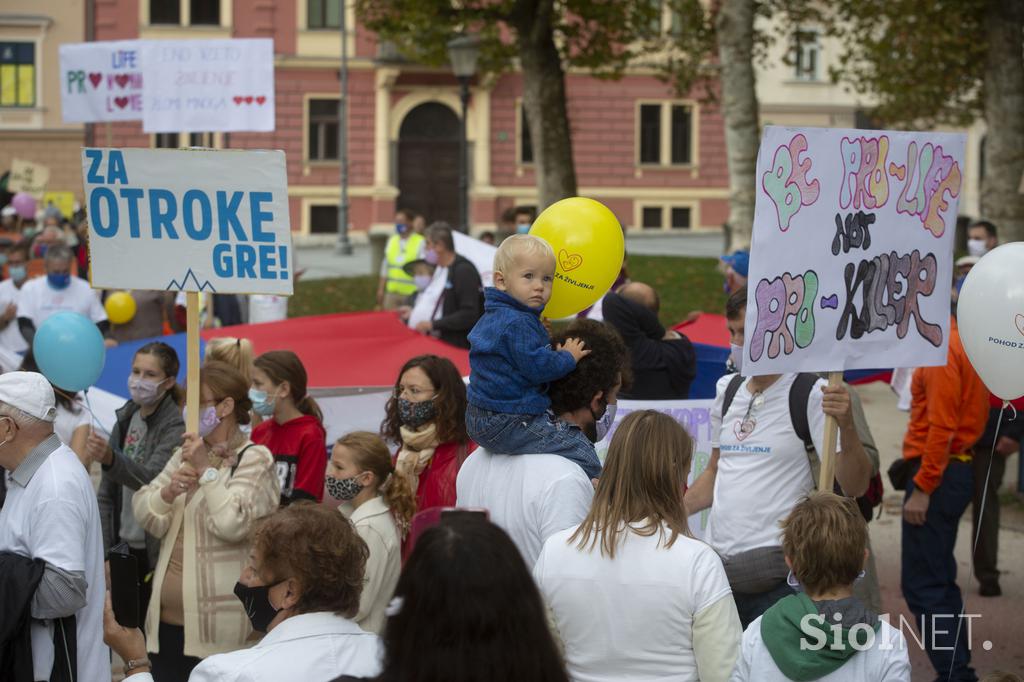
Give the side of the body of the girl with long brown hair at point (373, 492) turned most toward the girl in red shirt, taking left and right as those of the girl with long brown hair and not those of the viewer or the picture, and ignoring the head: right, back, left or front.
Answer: right

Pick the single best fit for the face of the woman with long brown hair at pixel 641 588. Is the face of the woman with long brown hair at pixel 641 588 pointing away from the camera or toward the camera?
away from the camera

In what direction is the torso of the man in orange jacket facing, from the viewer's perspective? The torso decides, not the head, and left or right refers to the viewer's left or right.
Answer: facing to the left of the viewer

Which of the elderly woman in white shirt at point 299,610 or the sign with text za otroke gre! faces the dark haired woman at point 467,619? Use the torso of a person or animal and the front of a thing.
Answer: the sign with text za otroke gre!

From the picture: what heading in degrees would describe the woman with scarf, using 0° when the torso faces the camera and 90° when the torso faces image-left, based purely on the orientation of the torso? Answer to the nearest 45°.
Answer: approximately 45°

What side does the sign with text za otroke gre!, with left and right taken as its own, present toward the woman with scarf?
left

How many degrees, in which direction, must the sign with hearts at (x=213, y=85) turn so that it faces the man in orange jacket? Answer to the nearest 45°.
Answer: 0° — it already faces them
